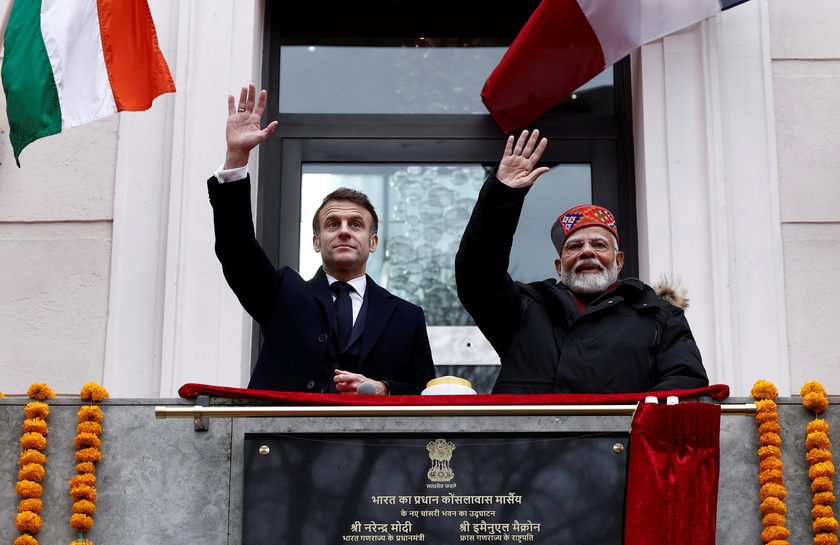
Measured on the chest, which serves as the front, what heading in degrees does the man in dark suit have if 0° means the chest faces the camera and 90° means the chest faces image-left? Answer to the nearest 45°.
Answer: approximately 0°

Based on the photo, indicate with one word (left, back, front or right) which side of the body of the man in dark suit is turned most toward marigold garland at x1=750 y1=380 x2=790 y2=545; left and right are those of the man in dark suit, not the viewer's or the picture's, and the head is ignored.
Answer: left

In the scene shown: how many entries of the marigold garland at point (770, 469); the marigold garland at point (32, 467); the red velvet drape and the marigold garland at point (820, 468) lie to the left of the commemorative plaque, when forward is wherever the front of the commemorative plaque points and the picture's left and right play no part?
3

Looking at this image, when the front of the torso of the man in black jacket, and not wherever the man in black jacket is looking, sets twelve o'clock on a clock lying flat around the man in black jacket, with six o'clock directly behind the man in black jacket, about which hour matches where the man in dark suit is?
The man in dark suit is roughly at 3 o'clock from the man in black jacket.

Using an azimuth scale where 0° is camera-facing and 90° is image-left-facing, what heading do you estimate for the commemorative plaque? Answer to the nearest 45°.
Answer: approximately 0°

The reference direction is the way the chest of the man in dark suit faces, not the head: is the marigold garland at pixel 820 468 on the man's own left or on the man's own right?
on the man's own left

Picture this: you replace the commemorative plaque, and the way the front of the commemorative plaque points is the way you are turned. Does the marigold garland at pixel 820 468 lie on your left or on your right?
on your left
